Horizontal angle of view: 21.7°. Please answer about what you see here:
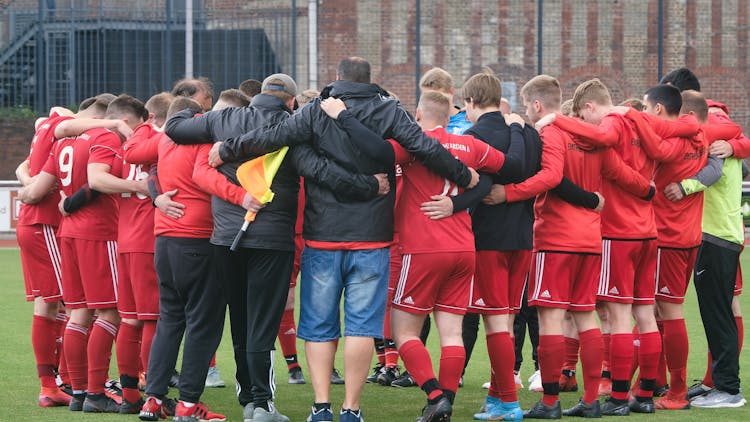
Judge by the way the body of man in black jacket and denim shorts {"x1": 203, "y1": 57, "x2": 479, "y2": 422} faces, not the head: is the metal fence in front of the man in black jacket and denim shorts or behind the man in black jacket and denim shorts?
in front

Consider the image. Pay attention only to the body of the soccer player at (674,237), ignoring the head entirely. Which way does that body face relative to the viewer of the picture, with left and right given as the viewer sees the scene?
facing away from the viewer and to the left of the viewer

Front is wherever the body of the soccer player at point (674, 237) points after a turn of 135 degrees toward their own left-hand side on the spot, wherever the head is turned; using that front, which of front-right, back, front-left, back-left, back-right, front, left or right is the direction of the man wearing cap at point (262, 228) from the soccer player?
front-right

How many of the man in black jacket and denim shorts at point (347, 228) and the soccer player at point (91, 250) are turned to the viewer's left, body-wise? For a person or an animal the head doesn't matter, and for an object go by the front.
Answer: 0

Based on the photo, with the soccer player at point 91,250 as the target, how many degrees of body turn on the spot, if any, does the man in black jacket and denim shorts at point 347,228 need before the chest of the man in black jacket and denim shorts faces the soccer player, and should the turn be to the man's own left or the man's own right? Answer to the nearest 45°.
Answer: approximately 45° to the man's own left

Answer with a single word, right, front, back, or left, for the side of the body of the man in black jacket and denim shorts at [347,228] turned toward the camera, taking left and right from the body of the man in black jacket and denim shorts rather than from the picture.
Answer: back

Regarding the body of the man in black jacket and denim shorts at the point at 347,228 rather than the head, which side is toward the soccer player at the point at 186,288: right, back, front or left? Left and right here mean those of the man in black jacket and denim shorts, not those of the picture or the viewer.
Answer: left

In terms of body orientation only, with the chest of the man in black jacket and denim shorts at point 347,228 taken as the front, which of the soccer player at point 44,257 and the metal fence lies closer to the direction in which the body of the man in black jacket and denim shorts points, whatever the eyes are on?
the metal fence

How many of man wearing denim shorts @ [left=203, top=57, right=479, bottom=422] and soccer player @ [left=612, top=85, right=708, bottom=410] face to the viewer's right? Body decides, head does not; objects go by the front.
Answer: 0

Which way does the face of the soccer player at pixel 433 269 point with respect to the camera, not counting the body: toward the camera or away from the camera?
away from the camera

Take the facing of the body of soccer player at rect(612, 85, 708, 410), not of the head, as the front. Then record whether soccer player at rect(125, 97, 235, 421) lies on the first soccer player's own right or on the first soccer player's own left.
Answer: on the first soccer player's own left

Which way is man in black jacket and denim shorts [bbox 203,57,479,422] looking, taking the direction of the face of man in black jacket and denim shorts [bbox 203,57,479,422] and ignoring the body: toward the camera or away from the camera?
away from the camera

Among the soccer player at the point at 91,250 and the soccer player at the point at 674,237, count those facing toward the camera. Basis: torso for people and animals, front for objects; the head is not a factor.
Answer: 0

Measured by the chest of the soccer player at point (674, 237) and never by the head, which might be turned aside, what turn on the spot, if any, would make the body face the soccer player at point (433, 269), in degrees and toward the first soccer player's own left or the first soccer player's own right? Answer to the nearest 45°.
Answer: approximately 90° to the first soccer player's own left

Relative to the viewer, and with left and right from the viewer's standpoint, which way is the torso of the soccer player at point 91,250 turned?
facing away from the viewer and to the right of the viewer
